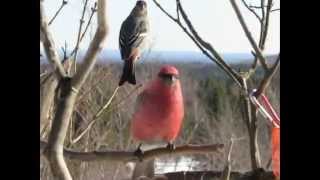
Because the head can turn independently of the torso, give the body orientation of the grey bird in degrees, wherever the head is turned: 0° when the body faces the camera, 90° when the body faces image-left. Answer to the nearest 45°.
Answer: approximately 225°
